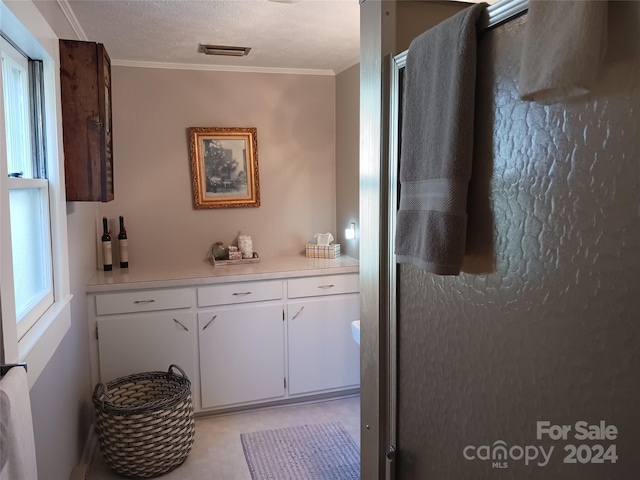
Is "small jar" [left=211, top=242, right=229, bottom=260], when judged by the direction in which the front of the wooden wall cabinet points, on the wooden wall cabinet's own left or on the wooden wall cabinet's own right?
on the wooden wall cabinet's own left

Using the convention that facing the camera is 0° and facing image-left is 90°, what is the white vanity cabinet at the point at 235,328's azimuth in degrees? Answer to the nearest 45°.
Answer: approximately 0°

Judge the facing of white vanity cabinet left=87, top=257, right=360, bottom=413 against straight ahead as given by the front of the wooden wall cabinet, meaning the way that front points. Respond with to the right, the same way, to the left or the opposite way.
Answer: to the right

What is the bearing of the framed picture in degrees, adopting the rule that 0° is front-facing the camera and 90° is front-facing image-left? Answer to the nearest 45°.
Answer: approximately 0°

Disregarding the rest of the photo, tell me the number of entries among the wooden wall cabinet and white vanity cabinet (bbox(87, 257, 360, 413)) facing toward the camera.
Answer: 1

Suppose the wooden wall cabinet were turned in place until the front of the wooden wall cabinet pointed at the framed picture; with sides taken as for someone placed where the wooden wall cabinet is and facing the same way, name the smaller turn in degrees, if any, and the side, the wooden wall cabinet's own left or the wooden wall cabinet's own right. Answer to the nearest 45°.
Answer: approximately 45° to the wooden wall cabinet's own left

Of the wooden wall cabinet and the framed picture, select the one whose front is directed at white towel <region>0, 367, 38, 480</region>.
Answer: the framed picture

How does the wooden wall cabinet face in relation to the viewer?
to the viewer's right

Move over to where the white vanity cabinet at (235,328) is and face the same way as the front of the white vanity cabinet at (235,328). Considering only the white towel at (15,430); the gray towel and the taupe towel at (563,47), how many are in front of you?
3
